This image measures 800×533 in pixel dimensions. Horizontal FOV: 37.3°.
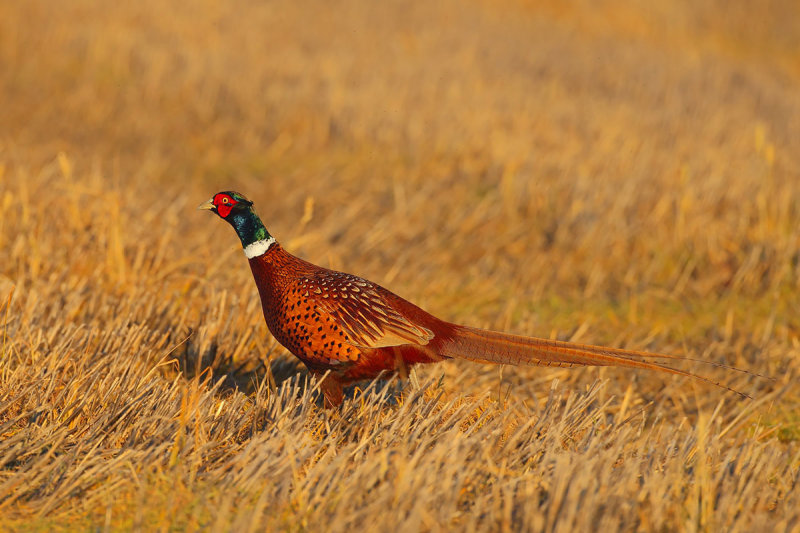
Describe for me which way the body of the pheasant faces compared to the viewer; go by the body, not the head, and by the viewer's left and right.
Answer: facing to the left of the viewer
